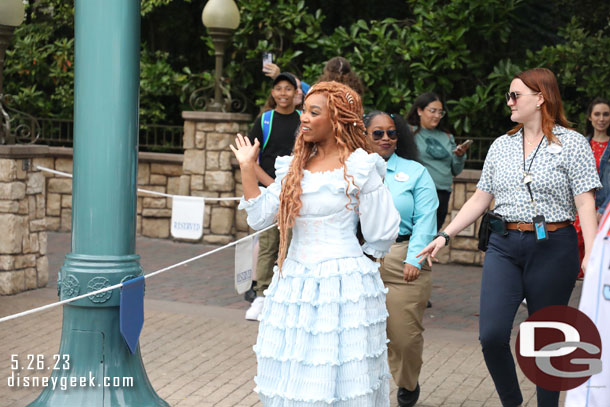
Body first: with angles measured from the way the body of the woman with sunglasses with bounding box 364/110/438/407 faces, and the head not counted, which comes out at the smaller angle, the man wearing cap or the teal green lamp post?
the teal green lamp post

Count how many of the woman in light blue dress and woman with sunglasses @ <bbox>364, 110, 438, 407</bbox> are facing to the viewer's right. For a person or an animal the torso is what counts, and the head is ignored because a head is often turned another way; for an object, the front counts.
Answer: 0

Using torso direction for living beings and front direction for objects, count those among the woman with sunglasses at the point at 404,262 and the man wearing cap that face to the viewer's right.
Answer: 0

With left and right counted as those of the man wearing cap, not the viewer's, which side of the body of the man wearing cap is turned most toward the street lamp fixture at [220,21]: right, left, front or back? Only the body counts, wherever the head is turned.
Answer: back

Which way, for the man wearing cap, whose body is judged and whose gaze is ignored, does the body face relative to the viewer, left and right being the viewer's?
facing the viewer

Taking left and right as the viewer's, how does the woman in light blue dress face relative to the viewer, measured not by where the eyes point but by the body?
facing the viewer and to the left of the viewer

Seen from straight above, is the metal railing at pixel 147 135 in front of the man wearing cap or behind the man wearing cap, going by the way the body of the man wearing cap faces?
behind

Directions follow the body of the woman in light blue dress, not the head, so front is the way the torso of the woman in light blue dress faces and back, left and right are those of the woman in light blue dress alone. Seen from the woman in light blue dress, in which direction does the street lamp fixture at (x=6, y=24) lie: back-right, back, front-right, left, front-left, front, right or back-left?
right
